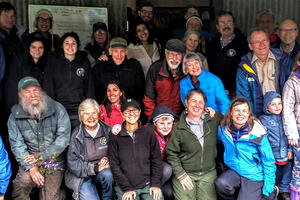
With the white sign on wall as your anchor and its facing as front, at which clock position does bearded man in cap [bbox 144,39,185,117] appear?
The bearded man in cap is roughly at 11 o'clock from the white sign on wall.

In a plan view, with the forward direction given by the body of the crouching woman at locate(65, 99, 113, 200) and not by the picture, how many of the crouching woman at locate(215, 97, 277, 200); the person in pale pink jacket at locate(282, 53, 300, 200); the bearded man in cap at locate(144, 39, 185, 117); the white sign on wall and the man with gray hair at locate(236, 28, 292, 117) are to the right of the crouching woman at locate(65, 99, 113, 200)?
0

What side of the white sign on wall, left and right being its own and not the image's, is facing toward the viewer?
front

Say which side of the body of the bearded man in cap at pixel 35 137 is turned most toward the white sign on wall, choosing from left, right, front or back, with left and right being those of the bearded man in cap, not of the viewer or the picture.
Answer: back

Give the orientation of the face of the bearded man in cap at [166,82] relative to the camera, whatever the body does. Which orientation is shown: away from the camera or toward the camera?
toward the camera

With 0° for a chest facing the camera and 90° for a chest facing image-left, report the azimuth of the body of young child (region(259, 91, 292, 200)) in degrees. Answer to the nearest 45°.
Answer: approximately 315°

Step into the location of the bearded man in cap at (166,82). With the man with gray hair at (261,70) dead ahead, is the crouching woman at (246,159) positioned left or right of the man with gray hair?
right

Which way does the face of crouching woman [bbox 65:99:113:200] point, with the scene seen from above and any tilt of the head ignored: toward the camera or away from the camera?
toward the camera

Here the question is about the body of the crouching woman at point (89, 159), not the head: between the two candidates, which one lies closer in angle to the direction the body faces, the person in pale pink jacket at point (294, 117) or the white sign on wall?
the person in pale pink jacket

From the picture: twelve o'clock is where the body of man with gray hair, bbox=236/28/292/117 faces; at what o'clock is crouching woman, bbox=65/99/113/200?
The crouching woman is roughly at 2 o'clock from the man with gray hair.

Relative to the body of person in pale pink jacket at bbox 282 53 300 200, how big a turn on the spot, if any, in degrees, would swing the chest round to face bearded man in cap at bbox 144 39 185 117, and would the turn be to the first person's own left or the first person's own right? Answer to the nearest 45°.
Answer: approximately 90° to the first person's own right

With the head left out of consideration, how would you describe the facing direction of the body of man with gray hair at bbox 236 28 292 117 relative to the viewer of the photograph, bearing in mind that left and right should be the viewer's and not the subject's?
facing the viewer

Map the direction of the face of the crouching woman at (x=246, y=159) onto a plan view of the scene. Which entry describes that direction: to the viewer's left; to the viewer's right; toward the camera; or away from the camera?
toward the camera

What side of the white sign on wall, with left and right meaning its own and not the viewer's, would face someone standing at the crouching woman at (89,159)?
front

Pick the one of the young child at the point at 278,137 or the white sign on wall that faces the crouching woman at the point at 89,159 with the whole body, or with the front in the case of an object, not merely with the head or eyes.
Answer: the white sign on wall

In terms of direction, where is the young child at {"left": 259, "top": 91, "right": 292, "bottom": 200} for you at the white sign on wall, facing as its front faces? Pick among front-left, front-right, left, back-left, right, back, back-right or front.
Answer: front-left

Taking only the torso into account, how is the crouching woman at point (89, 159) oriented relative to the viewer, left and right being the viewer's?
facing the viewer and to the right of the viewer
